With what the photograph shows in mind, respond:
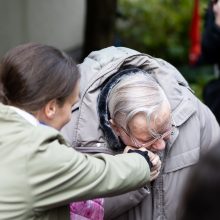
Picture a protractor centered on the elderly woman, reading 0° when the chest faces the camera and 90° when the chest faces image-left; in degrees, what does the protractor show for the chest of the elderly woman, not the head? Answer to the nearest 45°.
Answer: approximately 0°
